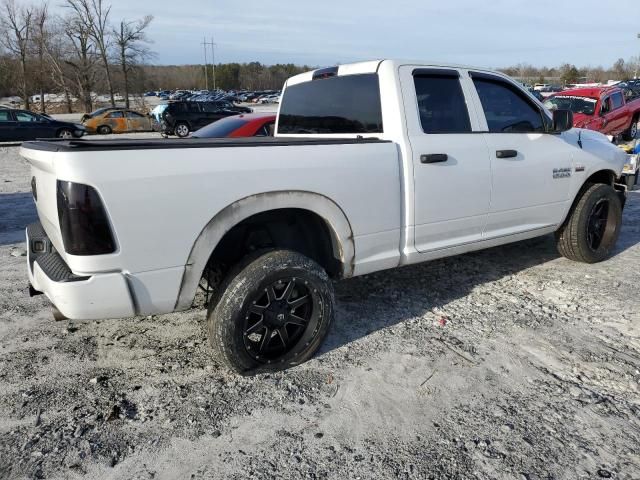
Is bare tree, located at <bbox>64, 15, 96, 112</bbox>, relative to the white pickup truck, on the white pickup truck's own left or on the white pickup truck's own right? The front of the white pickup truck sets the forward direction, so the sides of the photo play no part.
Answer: on the white pickup truck's own left

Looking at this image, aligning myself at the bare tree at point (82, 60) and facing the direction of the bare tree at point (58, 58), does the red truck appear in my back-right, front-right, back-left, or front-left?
back-left

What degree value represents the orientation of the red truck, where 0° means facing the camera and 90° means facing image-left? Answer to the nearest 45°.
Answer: approximately 45°

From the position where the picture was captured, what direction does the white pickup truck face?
facing away from the viewer and to the right of the viewer

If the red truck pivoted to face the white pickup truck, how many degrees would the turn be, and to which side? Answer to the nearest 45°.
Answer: approximately 45° to its left

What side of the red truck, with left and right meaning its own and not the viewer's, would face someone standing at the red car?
front

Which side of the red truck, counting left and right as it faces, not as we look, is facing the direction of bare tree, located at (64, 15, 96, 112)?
right

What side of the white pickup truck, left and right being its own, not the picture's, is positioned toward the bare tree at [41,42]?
left

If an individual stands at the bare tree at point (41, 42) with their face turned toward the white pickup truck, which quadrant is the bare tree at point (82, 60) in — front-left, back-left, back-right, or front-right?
front-left

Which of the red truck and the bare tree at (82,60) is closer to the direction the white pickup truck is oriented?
the red truck

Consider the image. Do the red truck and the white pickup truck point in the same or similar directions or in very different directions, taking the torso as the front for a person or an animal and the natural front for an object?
very different directions
